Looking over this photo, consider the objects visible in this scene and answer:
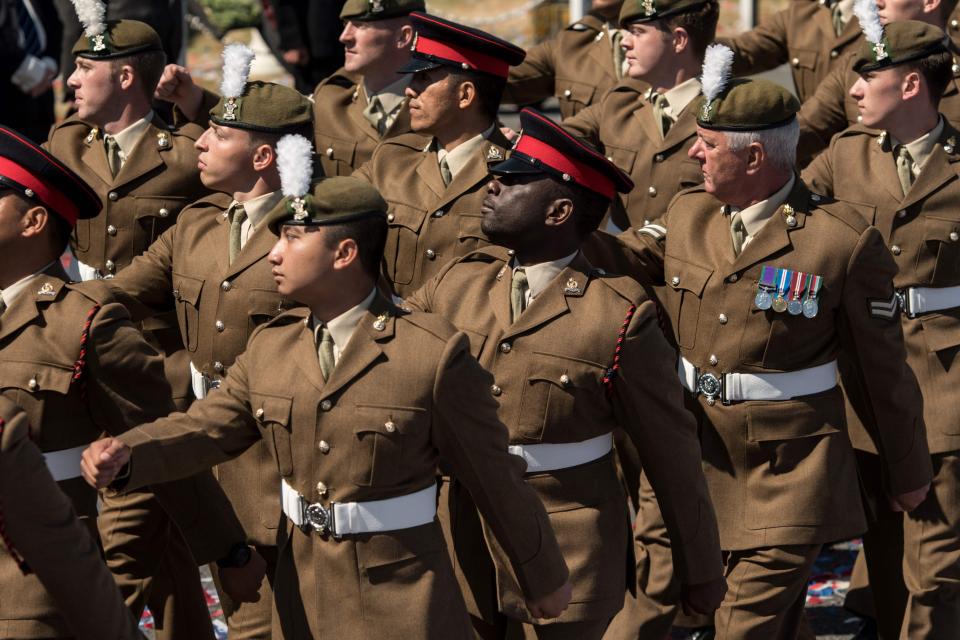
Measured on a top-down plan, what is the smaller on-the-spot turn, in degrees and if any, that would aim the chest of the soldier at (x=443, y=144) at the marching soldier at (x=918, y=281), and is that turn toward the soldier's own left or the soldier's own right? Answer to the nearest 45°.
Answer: approximately 135° to the soldier's own left

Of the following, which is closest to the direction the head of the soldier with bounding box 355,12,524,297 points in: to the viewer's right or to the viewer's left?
to the viewer's left

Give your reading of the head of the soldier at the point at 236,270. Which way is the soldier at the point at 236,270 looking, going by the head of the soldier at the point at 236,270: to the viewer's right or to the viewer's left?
to the viewer's left

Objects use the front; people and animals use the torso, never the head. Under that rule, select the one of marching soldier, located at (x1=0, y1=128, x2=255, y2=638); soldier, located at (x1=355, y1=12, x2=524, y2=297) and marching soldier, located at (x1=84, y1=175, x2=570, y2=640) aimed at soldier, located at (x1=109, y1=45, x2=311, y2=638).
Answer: soldier, located at (x1=355, y1=12, x2=524, y2=297)

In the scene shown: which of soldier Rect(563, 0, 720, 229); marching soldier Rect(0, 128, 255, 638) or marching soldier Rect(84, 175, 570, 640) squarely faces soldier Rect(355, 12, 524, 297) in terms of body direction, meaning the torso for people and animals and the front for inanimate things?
soldier Rect(563, 0, 720, 229)

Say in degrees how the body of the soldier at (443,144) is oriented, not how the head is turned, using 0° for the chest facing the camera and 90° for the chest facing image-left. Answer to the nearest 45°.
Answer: approximately 45°

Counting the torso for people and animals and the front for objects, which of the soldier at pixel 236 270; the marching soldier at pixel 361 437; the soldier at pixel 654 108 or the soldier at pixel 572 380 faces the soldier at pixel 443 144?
the soldier at pixel 654 108

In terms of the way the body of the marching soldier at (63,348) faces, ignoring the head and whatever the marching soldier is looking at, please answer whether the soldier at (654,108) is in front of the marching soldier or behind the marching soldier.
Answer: behind

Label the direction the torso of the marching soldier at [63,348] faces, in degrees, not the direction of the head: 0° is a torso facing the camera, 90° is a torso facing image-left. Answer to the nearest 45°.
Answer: approximately 45°

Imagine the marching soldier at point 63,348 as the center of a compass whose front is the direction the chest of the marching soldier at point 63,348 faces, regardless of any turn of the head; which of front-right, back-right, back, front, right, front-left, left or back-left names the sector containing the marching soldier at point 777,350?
back-left
